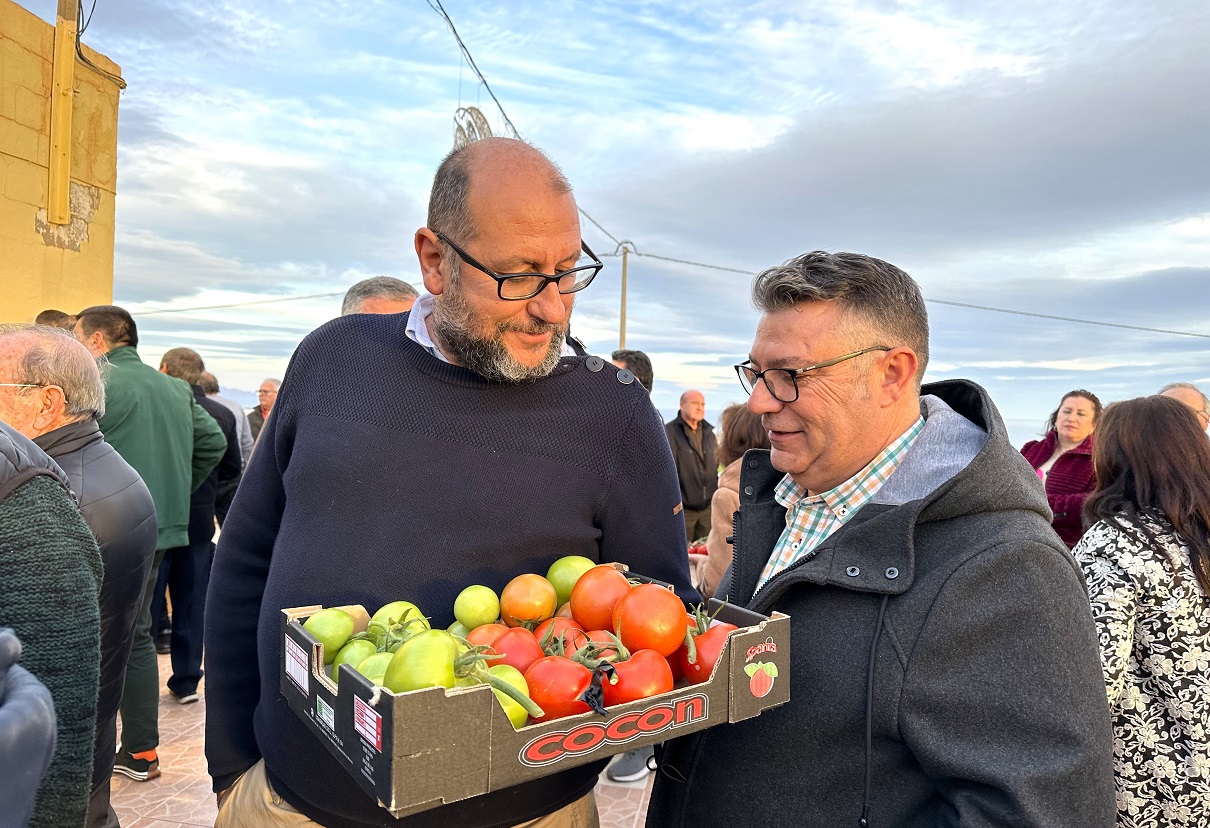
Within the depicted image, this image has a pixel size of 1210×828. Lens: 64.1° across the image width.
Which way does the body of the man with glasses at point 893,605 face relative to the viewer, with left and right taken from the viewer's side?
facing the viewer and to the left of the viewer

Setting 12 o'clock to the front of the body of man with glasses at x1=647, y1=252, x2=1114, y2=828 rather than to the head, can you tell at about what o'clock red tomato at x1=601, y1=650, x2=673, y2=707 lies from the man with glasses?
The red tomato is roughly at 12 o'clock from the man with glasses.

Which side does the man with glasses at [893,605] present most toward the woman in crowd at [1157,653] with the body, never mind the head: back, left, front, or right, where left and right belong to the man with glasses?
back

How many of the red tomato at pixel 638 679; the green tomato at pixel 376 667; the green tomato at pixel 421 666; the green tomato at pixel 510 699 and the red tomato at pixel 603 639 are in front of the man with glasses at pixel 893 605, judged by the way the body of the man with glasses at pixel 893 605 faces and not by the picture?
5

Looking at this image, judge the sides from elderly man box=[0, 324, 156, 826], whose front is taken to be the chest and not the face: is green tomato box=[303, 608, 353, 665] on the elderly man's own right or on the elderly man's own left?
on the elderly man's own left

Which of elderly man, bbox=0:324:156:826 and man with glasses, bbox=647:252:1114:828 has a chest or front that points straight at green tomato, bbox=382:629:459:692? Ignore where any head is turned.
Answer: the man with glasses

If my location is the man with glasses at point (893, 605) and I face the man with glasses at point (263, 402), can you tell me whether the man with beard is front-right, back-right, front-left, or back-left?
front-left

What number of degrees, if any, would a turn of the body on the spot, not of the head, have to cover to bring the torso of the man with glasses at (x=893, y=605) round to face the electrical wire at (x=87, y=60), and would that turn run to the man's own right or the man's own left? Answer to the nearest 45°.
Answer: approximately 90° to the man's own right

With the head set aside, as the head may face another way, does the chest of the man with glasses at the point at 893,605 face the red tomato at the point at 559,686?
yes

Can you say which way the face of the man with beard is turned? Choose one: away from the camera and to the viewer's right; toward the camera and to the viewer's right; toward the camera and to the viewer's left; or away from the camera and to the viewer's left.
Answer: toward the camera and to the viewer's right

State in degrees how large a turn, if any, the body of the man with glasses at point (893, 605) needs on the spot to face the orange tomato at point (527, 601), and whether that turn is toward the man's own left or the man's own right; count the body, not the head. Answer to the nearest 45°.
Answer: approximately 45° to the man's own right
